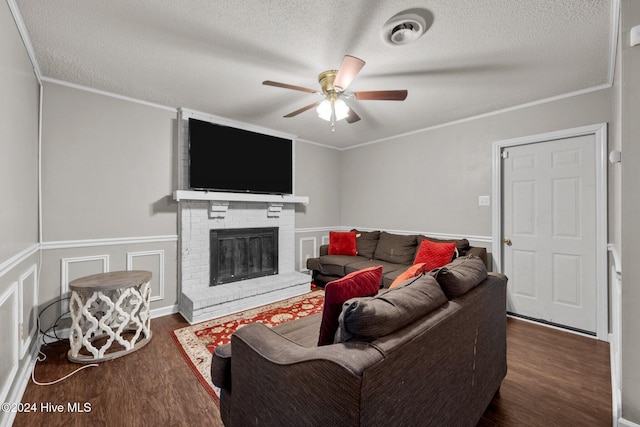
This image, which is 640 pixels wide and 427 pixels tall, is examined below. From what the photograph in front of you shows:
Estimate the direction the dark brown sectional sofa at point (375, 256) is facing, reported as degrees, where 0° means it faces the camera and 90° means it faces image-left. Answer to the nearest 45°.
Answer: approximately 45°

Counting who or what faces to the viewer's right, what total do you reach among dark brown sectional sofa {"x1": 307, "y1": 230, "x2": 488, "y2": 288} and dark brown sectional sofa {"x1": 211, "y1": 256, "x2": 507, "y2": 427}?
0

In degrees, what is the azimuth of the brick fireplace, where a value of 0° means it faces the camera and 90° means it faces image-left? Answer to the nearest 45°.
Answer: approximately 315°

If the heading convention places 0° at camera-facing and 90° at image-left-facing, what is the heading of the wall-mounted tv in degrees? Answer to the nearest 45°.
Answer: approximately 315°

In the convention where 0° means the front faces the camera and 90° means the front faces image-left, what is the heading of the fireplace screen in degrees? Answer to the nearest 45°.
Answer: approximately 315°

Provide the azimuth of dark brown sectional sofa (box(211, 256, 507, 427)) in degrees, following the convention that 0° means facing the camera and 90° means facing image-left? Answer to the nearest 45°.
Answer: approximately 135°

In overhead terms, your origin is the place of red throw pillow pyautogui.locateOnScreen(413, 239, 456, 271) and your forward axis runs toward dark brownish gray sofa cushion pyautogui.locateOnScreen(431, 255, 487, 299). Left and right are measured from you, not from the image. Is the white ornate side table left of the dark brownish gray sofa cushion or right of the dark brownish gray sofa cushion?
right
